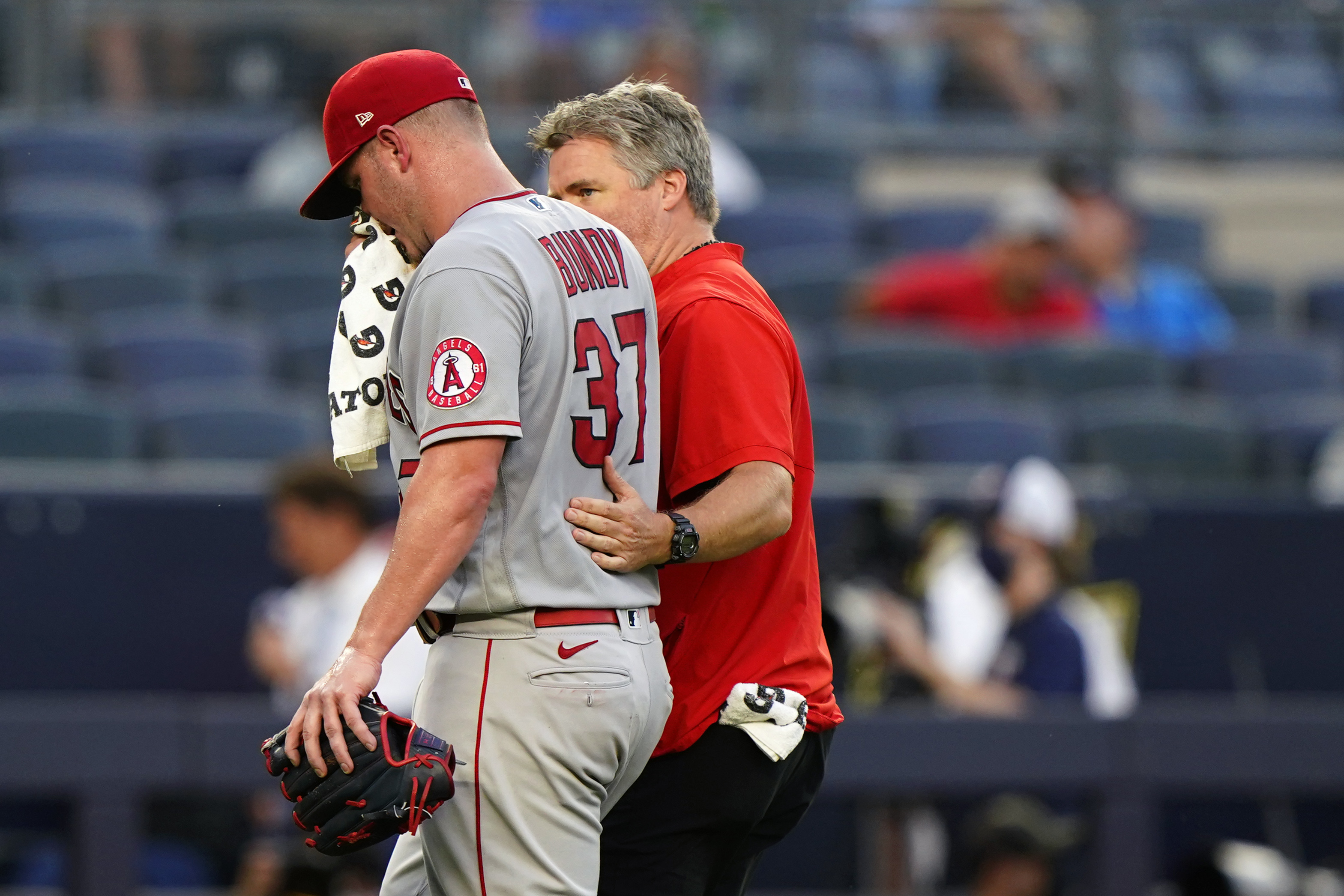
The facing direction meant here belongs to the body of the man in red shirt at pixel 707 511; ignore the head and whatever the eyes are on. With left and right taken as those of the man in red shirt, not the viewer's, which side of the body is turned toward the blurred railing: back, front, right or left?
right

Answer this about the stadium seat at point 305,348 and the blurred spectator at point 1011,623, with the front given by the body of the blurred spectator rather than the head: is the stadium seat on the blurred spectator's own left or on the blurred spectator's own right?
on the blurred spectator's own right

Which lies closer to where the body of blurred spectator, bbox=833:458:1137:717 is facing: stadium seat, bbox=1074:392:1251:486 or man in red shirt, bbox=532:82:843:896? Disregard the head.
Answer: the man in red shirt

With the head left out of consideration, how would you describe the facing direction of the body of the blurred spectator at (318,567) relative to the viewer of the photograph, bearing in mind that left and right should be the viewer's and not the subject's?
facing the viewer and to the left of the viewer

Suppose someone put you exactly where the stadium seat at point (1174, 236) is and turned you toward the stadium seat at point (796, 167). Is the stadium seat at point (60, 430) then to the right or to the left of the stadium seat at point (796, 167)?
left

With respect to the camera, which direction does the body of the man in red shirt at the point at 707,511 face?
to the viewer's left

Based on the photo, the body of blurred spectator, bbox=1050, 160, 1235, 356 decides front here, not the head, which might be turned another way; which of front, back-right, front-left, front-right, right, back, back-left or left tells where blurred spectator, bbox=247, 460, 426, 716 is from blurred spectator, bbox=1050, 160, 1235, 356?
front

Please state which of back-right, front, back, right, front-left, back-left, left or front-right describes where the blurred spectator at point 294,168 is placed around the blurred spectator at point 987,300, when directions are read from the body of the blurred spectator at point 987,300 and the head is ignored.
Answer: back-right

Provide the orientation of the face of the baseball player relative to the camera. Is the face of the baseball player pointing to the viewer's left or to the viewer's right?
to the viewer's left

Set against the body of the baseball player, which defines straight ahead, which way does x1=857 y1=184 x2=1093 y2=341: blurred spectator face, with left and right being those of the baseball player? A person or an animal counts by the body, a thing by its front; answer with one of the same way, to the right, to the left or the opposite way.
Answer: the opposite way

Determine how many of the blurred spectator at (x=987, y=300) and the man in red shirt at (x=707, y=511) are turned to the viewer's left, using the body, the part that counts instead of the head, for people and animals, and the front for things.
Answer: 1

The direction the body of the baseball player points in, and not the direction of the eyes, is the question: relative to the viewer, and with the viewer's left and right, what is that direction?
facing away from the viewer and to the left of the viewer

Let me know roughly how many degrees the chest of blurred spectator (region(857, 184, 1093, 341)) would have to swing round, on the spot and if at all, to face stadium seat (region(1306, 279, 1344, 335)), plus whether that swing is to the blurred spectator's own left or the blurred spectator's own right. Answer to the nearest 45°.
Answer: approximately 90° to the blurred spectator's own left

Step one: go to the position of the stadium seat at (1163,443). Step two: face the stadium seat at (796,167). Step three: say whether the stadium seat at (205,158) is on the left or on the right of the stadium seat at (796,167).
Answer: left

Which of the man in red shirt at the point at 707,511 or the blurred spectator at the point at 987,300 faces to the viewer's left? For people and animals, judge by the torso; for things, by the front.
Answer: the man in red shirt

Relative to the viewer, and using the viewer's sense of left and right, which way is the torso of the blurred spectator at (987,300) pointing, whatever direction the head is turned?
facing the viewer and to the right of the viewer
